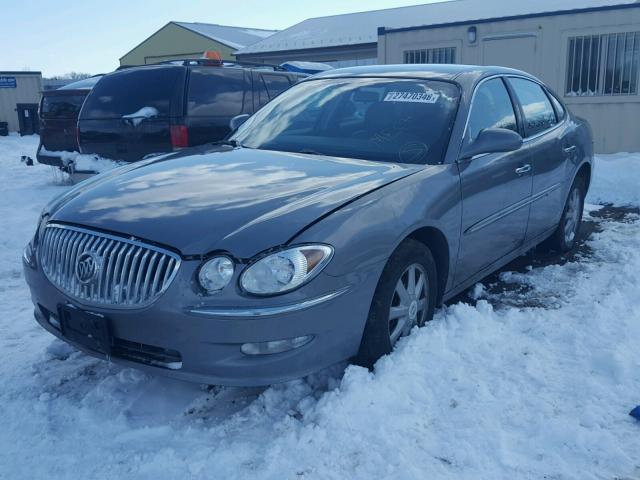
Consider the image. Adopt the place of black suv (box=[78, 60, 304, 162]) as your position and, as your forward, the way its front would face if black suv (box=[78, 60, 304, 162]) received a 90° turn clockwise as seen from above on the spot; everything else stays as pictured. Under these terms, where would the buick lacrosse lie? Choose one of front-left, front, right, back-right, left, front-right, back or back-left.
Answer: front-right

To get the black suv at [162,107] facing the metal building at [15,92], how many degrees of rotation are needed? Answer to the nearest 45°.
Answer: approximately 45° to its left

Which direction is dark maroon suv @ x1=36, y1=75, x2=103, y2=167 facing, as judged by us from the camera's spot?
facing away from the viewer and to the right of the viewer

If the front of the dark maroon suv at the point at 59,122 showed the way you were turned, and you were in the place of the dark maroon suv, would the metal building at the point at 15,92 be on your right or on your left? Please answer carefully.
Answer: on your left

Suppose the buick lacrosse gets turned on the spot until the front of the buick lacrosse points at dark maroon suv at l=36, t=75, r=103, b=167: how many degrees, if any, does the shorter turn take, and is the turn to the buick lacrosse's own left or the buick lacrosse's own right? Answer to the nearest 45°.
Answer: approximately 90° to the buick lacrosse's own right

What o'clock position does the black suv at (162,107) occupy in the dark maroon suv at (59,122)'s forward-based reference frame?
the black suv at (162,107) is roughly at 4 o'clock from the dark maroon suv at (59,122).

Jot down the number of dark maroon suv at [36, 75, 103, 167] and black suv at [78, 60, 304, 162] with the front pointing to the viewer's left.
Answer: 0

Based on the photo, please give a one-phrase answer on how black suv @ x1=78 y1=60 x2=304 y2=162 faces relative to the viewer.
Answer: facing away from the viewer and to the right of the viewer

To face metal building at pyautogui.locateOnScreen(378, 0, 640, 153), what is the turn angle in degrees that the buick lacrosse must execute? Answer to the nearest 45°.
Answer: approximately 180°

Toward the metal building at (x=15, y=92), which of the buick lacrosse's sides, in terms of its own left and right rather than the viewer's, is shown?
right

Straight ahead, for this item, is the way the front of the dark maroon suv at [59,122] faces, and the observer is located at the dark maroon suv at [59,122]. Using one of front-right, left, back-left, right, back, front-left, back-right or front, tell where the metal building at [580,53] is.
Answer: front-right

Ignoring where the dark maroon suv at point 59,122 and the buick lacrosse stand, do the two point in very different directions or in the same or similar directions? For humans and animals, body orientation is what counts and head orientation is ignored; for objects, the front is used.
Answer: very different directions
